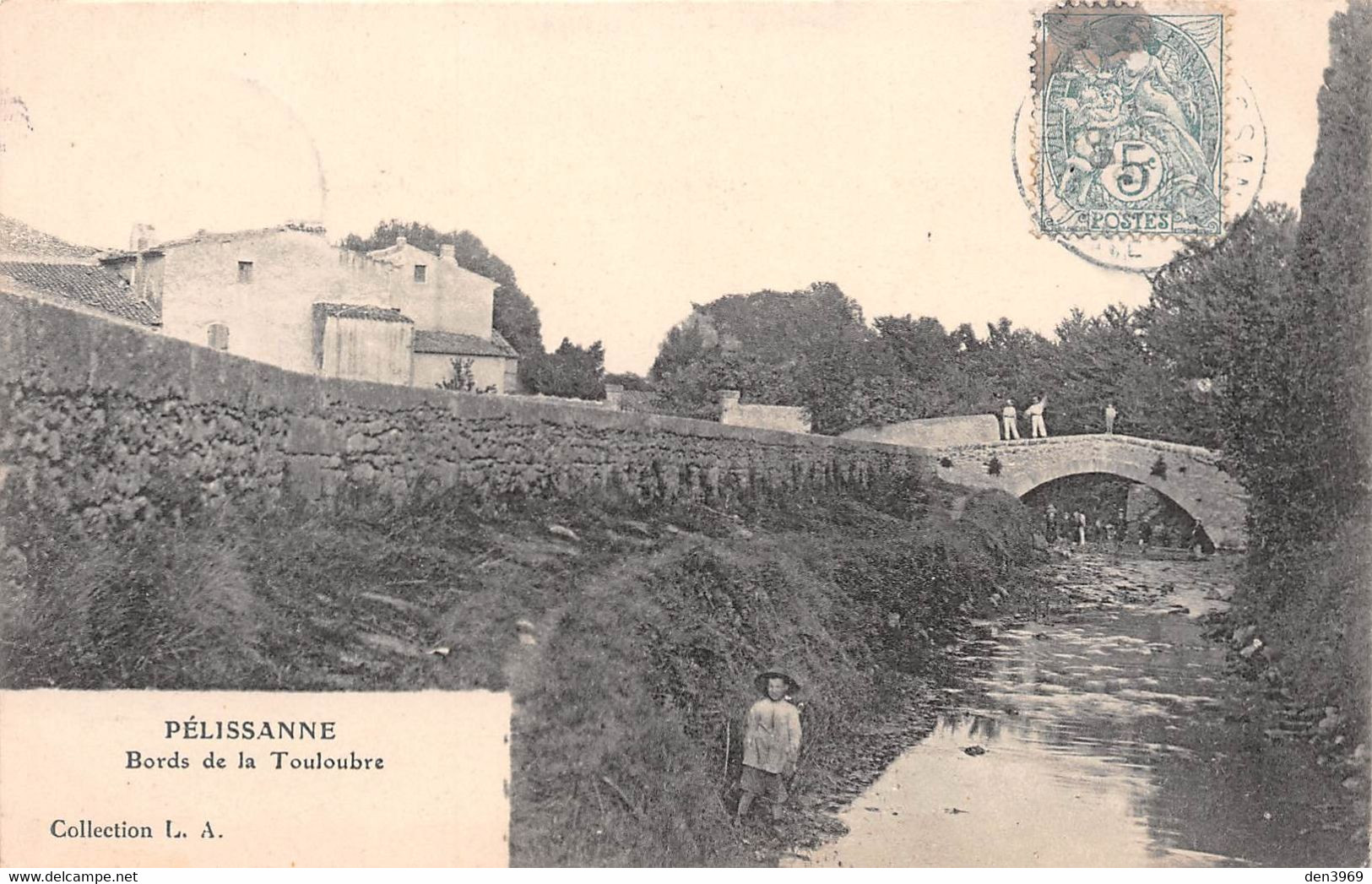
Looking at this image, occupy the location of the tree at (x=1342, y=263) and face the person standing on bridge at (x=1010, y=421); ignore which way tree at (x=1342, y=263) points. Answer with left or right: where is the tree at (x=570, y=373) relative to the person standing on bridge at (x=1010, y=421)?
left

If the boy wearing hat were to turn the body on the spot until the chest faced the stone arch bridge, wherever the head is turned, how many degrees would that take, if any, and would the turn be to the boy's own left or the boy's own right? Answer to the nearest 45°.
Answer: approximately 135° to the boy's own left

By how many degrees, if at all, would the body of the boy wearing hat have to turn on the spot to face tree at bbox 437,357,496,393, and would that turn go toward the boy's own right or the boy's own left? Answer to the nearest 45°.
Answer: approximately 135° to the boy's own right

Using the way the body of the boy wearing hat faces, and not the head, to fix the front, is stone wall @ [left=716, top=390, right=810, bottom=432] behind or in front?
behind

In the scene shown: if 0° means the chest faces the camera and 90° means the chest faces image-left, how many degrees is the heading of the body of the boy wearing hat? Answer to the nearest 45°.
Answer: approximately 0°

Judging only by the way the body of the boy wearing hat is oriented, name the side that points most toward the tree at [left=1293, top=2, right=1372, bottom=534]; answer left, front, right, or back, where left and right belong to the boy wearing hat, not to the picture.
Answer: left
